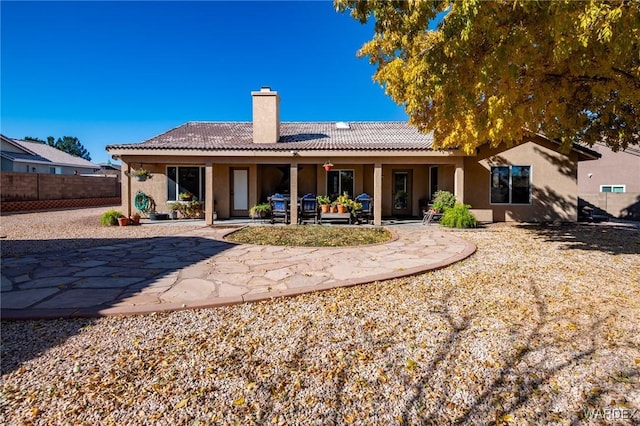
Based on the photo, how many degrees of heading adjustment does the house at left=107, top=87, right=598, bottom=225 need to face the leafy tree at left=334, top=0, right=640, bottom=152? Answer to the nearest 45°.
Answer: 0° — it already faces it

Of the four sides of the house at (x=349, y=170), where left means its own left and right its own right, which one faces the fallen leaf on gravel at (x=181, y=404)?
front

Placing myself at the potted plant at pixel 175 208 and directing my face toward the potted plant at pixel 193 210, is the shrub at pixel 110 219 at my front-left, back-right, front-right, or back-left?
back-right

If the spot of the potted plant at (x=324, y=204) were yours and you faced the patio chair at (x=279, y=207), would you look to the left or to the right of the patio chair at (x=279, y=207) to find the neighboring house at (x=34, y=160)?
right

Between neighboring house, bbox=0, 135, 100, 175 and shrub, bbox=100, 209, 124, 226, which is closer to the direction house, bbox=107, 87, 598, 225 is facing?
the shrub

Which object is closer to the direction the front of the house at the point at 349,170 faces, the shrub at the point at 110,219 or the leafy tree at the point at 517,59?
the leafy tree

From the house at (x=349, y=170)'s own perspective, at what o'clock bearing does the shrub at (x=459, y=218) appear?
The shrub is roughly at 10 o'clock from the house.

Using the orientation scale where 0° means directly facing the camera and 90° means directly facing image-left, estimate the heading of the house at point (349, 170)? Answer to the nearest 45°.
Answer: approximately 0°

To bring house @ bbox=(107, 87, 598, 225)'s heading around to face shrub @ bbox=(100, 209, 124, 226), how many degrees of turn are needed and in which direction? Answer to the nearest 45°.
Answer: approximately 90° to its right

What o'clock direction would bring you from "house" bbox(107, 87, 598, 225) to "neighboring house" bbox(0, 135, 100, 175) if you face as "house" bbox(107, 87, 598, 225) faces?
The neighboring house is roughly at 4 o'clock from the house.

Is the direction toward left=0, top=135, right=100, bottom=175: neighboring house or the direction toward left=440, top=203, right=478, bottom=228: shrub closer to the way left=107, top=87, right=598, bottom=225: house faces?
the shrub
